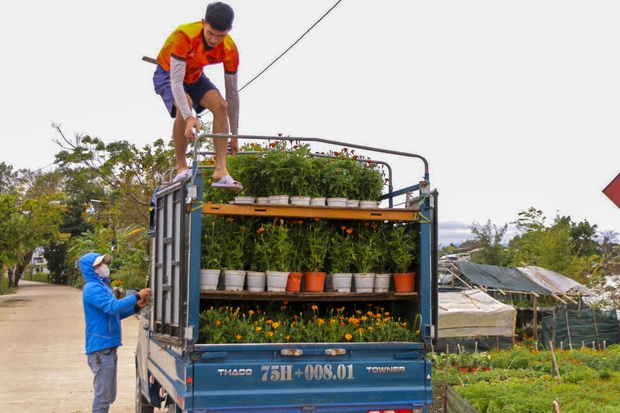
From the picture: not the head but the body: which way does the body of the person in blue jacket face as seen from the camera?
to the viewer's right

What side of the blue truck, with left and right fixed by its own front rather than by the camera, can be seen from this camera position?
back

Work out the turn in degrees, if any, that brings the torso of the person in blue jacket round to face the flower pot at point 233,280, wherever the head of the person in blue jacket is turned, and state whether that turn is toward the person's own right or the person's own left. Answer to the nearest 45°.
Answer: approximately 45° to the person's own right

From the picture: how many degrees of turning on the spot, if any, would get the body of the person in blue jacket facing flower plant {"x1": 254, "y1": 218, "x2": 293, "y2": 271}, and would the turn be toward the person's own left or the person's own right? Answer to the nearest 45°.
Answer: approximately 45° to the person's own right

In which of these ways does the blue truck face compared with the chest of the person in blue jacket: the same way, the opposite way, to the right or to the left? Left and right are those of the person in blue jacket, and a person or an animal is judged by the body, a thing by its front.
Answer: to the left

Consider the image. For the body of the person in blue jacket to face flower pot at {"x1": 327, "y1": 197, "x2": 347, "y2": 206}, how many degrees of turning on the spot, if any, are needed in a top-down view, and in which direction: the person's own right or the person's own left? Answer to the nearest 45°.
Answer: approximately 45° to the person's own right

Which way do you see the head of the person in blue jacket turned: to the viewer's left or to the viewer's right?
to the viewer's right
